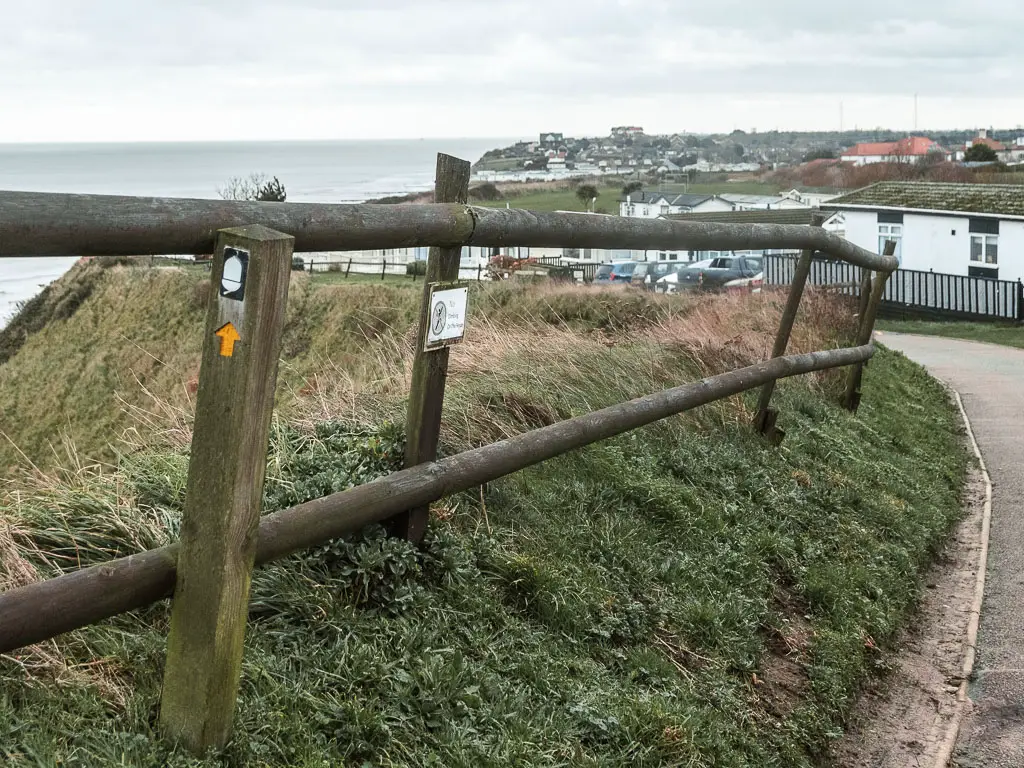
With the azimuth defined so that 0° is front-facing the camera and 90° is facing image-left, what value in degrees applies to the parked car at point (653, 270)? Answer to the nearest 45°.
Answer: approximately 45°

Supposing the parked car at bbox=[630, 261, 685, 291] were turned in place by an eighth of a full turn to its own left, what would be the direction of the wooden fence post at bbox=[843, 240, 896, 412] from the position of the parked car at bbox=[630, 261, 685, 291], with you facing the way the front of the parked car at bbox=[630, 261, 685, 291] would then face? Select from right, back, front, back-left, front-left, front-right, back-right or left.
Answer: front

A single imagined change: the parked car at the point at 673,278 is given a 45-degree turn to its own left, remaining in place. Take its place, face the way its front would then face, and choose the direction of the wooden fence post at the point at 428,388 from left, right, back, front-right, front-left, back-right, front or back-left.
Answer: front

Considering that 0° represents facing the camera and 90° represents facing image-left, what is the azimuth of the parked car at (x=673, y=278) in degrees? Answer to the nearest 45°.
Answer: approximately 45°
